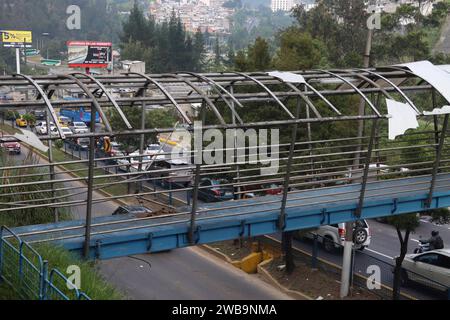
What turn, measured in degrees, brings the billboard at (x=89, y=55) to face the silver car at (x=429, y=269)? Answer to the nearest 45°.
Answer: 0° — it already faces it

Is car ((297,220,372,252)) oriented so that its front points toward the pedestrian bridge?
no

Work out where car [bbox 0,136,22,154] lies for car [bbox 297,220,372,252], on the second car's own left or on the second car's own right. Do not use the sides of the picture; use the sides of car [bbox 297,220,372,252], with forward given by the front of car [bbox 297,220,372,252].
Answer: on the second car's own left

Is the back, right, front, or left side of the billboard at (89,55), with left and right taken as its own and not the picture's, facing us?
front

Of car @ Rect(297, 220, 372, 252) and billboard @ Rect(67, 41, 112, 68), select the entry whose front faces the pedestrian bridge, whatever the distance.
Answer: the billboard

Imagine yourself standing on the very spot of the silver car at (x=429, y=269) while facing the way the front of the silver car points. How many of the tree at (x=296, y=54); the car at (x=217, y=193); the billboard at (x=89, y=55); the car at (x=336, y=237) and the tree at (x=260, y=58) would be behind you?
0

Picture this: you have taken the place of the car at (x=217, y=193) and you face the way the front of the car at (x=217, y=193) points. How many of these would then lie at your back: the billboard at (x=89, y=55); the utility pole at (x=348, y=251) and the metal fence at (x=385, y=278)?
2

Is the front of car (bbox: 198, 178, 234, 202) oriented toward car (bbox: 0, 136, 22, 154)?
no

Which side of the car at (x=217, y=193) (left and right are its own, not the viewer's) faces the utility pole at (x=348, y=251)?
back

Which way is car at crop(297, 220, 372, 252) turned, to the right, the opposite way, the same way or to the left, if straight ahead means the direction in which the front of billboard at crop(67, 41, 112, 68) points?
the opposite way

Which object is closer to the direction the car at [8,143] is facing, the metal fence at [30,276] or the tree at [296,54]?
the metal fence

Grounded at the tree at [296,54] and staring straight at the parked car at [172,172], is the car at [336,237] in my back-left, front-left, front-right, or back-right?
front-left

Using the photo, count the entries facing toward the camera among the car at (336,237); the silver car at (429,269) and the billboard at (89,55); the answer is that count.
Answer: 1

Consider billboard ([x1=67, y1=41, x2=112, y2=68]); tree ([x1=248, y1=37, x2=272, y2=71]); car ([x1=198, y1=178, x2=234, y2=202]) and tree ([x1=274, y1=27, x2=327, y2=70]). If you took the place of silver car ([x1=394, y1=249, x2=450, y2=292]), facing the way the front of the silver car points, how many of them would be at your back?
0

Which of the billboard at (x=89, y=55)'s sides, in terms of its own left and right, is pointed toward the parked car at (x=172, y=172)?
front

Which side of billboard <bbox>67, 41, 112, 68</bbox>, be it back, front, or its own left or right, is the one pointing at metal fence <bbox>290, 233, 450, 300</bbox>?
front

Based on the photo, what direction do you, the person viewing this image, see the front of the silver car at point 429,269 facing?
facing away from the viewer and to the left of the viewer

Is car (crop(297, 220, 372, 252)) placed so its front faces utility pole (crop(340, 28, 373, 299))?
no
